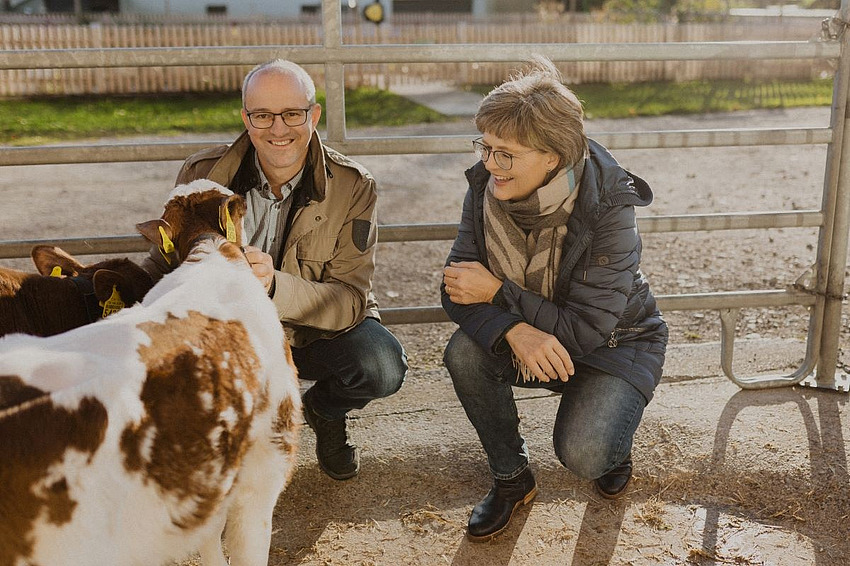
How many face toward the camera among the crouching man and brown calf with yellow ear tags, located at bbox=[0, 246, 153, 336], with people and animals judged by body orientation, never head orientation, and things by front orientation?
1

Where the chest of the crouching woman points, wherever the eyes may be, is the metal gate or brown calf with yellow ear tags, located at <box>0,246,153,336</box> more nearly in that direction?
the brown calf with yellow ear tags

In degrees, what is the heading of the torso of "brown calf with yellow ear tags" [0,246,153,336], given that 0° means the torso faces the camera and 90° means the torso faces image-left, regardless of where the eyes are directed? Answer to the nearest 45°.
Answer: approximately 225°

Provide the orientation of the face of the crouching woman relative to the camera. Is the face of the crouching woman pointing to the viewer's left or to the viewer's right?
to the viewer's left

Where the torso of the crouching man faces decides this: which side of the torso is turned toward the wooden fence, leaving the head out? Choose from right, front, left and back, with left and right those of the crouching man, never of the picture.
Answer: back

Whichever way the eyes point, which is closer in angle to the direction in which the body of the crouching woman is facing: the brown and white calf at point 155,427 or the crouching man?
the brown and white calf

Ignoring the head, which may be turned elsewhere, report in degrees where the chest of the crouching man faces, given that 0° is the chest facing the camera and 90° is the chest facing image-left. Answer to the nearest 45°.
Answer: approximately 0°

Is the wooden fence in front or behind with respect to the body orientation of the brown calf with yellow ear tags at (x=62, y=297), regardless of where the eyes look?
in front

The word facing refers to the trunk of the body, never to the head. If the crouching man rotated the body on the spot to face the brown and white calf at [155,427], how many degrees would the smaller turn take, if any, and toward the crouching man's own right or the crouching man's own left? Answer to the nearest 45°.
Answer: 0° — they already face it

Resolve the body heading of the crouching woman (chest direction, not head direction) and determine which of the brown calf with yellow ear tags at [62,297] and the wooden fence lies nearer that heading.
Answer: the brown calf with yellow ear tags
